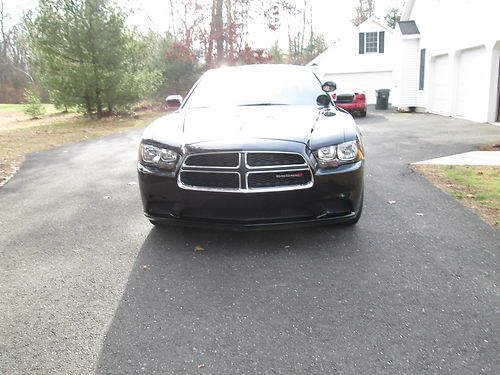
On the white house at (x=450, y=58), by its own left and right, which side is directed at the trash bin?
right

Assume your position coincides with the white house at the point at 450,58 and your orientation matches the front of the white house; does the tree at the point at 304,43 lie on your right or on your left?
on your right

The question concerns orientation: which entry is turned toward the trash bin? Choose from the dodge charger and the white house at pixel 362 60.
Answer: the white house

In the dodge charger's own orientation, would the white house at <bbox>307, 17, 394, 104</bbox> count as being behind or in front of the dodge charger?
behind

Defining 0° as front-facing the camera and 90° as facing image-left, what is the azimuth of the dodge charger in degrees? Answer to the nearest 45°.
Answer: approximately 0°

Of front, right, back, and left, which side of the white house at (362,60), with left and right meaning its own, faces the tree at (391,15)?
back

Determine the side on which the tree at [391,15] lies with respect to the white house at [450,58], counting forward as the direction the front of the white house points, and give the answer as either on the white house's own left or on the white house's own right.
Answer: on the white house's own right

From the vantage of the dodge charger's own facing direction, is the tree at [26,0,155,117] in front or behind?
behind

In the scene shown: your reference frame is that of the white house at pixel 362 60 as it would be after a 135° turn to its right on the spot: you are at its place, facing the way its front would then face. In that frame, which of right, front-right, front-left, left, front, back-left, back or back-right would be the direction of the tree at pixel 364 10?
front-right

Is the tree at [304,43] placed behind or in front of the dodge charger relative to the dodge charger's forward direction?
behind

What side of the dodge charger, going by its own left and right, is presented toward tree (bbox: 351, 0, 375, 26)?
back

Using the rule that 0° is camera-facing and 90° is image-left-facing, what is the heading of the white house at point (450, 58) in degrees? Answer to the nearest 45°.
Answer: approximately 45°

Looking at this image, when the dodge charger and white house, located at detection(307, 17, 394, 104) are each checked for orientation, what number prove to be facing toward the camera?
2

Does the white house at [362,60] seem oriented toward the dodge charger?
yes
